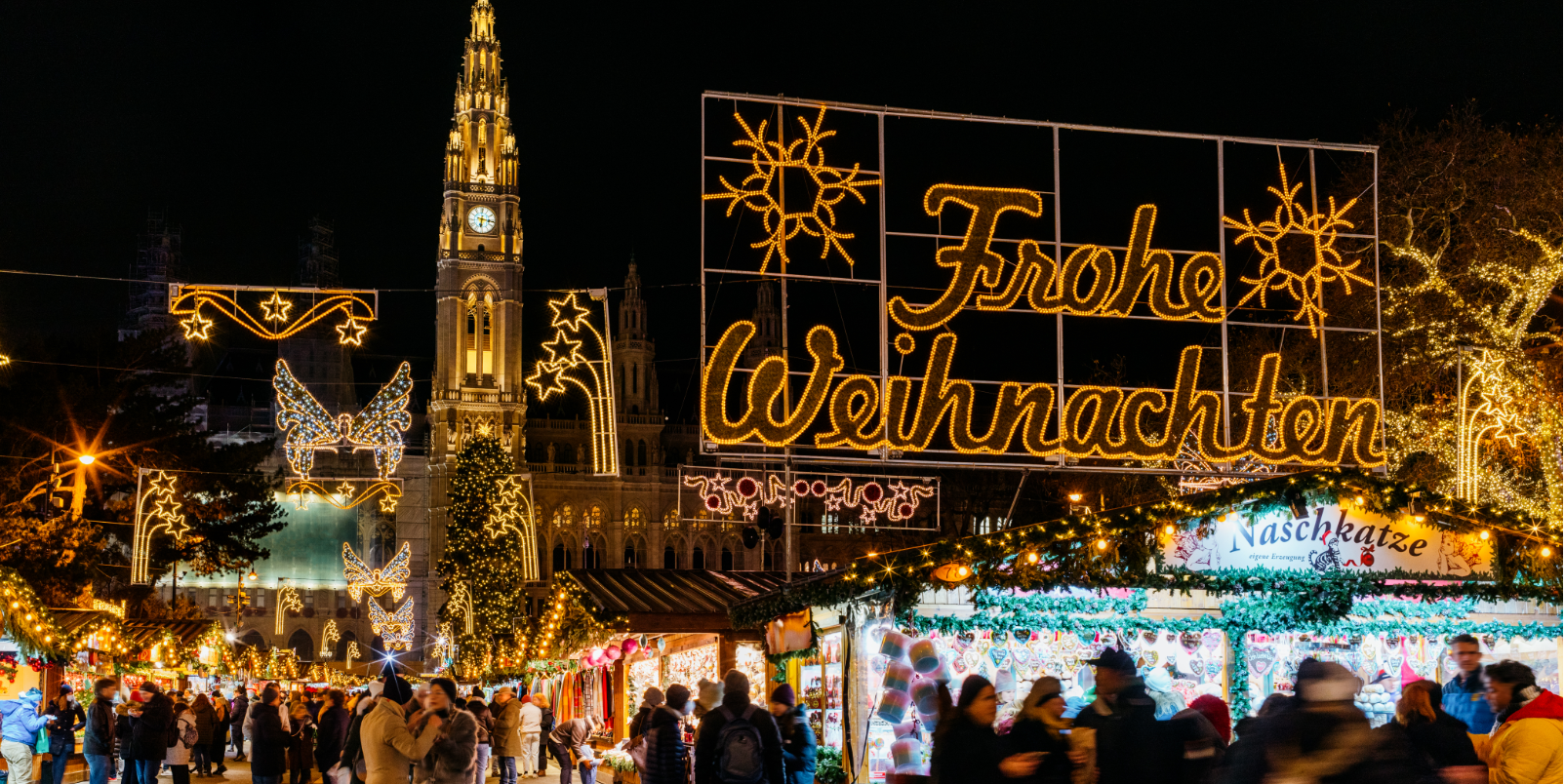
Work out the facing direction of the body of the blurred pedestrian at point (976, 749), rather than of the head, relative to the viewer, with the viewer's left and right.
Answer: facing to the right of the viewer

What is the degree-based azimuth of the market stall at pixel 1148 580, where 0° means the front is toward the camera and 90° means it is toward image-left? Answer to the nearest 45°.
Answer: approximately 0°

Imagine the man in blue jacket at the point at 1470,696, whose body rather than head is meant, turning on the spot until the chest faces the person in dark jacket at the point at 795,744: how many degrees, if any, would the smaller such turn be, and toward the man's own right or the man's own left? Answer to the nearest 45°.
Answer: approximately 90° to the man's own right

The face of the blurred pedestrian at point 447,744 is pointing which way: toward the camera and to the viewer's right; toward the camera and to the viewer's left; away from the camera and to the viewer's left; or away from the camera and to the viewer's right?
toward the camera and to the viewer's left

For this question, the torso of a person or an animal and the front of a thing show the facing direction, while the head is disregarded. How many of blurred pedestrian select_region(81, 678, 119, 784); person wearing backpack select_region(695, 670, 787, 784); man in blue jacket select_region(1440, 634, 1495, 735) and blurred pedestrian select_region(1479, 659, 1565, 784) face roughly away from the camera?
1

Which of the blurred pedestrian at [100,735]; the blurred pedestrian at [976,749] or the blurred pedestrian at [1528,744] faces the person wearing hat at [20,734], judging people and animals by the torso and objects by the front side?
the blurred pedestrian at [1528,744]

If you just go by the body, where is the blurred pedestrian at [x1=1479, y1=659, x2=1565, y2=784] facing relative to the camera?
to the viewer's left

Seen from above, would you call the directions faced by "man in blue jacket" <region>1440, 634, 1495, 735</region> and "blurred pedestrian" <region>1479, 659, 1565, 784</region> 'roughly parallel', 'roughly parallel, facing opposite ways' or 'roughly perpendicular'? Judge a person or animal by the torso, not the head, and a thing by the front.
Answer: roughly perpendicular

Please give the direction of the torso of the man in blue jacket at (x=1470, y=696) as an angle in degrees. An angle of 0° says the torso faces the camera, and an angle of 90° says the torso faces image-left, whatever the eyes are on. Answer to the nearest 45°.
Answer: approximately 0°

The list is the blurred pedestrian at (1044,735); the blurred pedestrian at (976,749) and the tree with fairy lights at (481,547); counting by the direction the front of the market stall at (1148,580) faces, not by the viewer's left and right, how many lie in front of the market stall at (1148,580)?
2

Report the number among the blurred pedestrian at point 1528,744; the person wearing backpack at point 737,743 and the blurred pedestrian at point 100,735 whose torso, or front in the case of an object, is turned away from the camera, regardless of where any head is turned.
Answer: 1

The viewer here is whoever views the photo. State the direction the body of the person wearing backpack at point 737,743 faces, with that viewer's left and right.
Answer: facing away from the viewer
